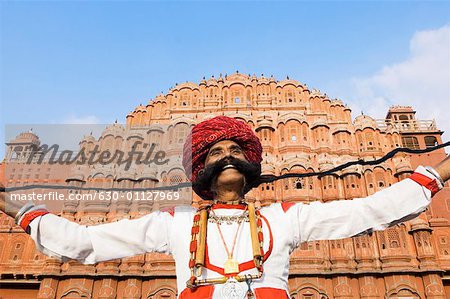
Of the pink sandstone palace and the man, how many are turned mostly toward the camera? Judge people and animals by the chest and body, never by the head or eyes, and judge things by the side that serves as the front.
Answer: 2

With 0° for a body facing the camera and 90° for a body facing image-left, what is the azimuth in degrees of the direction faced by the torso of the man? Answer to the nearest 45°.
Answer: approximately 0°

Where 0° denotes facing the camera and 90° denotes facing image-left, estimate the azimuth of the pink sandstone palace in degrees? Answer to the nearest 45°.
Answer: approximately 0°

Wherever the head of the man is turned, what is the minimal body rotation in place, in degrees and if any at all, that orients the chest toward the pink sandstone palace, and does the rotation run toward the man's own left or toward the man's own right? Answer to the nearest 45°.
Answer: approximately 180°

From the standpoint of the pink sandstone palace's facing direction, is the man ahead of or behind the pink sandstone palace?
ahead
